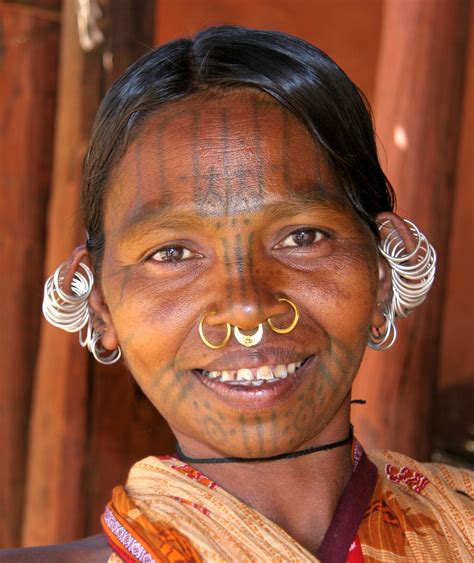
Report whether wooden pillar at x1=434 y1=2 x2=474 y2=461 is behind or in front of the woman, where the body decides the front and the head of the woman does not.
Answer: behind

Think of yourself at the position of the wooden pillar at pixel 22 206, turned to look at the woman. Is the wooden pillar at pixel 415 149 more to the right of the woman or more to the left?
left

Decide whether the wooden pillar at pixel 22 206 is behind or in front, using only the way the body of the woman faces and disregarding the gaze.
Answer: behind

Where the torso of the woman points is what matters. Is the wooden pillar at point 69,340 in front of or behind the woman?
behind

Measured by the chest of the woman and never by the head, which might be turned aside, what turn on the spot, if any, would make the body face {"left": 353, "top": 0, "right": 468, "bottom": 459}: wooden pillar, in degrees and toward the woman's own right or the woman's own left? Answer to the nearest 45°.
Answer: approximately 180°

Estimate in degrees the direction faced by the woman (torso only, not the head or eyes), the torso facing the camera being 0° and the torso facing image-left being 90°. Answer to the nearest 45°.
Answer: approximately 0°
